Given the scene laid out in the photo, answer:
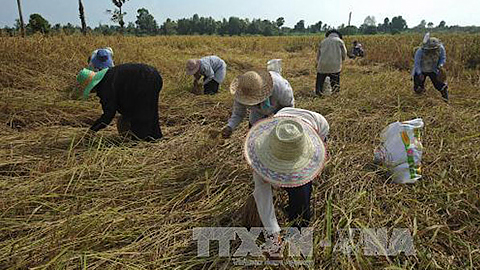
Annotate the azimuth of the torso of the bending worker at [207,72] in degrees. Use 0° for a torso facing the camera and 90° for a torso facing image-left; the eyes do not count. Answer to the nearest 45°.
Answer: approximately 90°

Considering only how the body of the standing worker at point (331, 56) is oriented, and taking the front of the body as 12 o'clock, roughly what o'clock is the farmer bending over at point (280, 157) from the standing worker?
The farmer bending over is roughly at 6 o'clock from the standing worker.

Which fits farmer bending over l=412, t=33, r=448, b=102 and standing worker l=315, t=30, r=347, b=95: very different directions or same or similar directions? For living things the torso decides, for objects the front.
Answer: very different directions

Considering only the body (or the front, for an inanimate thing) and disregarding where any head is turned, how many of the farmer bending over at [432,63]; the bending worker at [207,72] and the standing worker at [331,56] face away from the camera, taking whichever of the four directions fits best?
1

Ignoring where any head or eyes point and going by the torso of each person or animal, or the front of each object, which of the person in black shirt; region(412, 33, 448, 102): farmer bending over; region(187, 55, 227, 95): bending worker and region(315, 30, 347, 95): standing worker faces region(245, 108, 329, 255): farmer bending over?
region(412, 33, 448, 102): farmer bending over

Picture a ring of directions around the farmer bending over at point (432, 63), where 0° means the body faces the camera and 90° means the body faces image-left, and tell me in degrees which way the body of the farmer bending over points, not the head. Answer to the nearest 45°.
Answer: approximately 0°

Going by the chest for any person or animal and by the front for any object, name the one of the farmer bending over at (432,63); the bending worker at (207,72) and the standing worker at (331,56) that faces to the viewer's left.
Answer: the bending worker

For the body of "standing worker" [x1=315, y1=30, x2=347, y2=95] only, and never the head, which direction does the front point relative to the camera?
away from the camera

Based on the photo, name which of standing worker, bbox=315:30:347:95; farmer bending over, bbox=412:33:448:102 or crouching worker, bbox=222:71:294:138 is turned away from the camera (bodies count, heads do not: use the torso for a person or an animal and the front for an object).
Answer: the standing worker

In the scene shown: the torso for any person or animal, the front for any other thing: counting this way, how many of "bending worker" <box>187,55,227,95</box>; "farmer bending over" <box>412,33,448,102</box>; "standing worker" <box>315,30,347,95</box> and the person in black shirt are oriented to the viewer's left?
2

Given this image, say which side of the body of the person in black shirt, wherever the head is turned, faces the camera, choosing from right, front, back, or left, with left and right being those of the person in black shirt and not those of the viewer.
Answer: left
